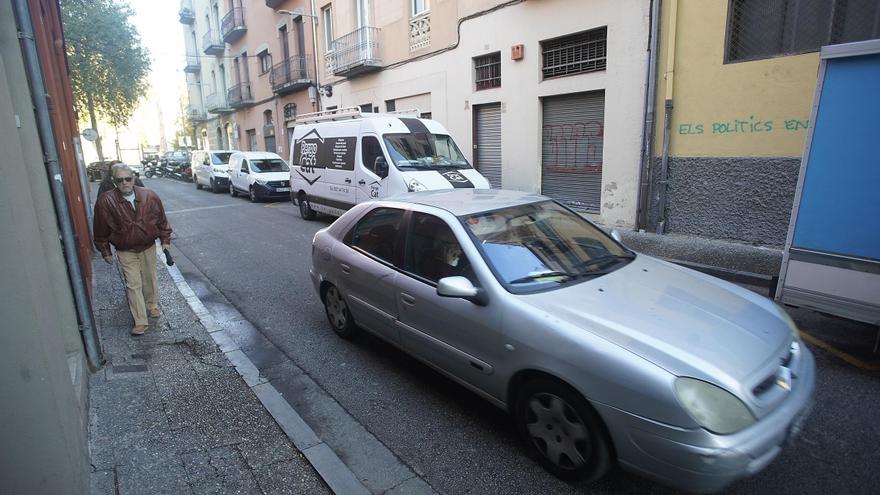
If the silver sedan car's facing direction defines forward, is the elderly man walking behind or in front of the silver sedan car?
behind

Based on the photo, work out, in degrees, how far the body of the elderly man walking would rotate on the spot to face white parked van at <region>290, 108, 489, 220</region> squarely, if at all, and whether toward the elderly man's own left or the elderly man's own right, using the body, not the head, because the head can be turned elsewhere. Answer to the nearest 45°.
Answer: approximately 135° to the elderly man's own left

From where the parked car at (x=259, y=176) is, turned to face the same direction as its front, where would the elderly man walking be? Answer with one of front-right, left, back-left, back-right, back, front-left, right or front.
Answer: front-right

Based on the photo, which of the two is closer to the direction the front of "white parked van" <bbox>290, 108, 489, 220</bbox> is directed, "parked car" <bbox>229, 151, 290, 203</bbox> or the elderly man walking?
the elderly man walking

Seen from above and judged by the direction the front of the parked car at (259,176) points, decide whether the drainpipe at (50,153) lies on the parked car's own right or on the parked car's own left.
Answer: on the parked car's own right

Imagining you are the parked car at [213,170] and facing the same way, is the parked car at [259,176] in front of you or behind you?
in front

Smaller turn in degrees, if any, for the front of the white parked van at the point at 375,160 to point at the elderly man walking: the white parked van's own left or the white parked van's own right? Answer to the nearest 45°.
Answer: approximately 90° to the white parked van's own right

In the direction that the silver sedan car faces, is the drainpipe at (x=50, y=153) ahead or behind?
behind

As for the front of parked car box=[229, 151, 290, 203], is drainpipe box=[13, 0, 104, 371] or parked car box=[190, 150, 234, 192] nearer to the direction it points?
the drainpipe

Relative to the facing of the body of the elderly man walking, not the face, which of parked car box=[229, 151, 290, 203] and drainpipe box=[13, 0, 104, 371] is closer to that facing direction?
the drainpipe
